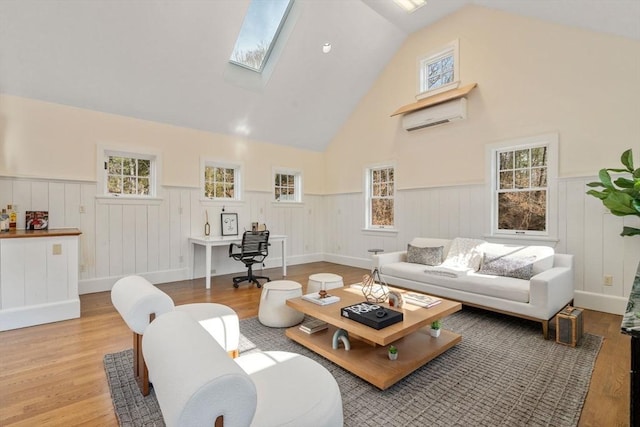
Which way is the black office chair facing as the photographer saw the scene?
facing away from the viewer and to the left of the viewer

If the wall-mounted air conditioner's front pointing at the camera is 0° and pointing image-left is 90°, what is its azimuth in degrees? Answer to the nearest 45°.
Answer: approximately 45°

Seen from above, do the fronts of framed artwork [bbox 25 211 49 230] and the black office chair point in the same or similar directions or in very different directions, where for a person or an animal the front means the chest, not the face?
very different directions

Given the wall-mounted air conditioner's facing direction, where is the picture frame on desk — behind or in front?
in front

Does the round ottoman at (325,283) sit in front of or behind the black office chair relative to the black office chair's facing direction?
behind

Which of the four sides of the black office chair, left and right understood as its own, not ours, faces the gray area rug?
back

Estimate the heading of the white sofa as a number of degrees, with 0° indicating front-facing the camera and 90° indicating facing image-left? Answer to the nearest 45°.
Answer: approximately 45°

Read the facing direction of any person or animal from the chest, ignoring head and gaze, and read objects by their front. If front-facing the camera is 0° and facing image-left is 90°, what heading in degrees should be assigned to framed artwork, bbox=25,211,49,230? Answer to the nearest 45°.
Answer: approximately 0°

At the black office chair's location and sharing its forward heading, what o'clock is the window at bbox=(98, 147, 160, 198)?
The window is roughly at 11 o'clock from the black office chair.

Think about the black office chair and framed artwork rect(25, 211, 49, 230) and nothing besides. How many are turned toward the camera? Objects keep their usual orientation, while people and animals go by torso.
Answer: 1

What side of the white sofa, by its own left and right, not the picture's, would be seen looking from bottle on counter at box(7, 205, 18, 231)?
front

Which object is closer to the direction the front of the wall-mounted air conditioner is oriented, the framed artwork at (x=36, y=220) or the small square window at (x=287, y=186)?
the framed artwork

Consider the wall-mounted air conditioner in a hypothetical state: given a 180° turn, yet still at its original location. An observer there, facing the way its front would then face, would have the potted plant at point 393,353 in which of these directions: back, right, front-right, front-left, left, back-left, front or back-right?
back-right

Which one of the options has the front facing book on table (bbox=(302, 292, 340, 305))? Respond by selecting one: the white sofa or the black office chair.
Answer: the white sofa

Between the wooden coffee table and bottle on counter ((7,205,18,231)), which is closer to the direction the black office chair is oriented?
the bottle on counter
